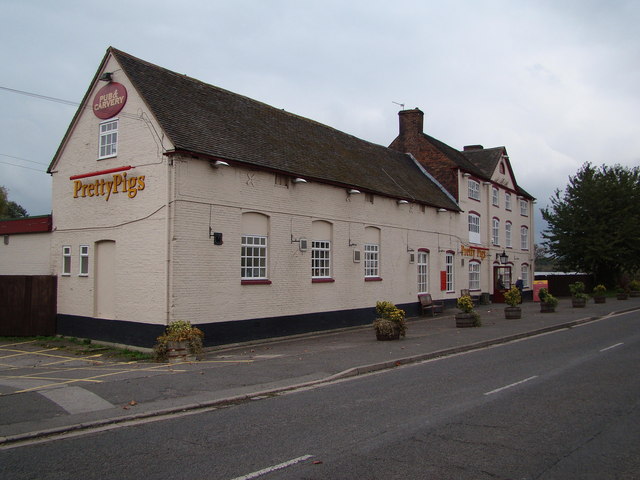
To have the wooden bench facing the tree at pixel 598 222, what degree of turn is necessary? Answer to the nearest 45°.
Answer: approximately 90° to its left

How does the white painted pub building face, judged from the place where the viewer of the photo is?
facing the viewer and to the right of the viewer

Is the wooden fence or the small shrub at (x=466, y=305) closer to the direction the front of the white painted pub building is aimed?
the small shrub

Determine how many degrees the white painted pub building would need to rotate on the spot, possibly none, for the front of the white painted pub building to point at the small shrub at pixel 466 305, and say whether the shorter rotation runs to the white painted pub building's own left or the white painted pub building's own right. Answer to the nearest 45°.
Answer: approximately 45° to the white painted pub building's own left

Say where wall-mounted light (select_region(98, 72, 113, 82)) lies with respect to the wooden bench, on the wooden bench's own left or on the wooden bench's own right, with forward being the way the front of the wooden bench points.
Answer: on the wooden bench's own right

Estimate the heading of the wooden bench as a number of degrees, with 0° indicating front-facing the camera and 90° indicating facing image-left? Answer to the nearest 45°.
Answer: approximately 315°

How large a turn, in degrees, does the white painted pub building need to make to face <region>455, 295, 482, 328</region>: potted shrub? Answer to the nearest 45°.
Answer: approximately 45° to its left

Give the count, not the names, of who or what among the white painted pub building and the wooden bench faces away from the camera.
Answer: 0

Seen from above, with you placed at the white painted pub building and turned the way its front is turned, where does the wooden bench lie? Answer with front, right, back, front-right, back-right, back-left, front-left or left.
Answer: left

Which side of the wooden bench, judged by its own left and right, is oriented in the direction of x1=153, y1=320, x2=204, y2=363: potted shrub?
right

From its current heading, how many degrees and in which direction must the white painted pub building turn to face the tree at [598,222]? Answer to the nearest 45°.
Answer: approximately 90° to its left
